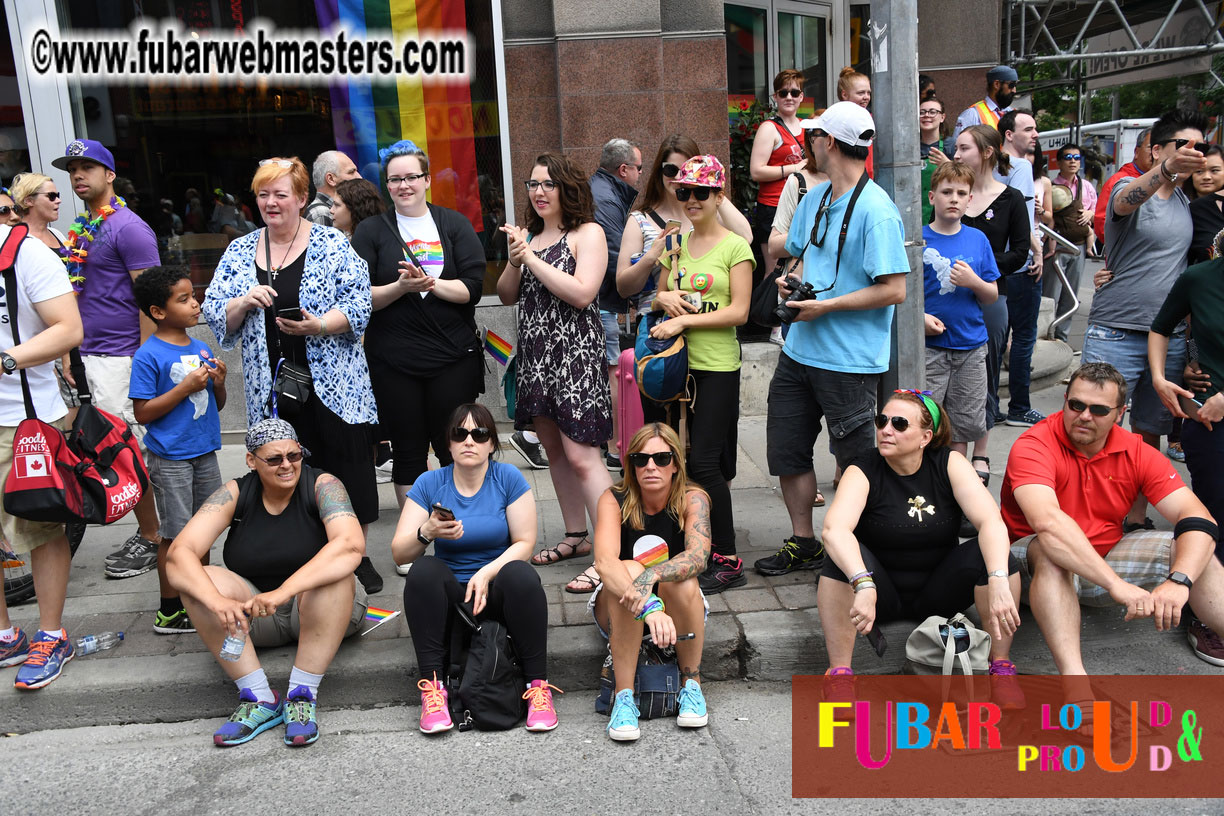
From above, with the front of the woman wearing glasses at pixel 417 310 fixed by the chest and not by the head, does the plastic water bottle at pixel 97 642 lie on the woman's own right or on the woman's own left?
on the woman's own right

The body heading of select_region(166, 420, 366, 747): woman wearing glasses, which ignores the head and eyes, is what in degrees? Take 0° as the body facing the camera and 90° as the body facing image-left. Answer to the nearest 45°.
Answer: approximately 0°

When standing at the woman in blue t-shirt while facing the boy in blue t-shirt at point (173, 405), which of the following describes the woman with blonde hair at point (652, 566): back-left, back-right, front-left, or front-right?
back-right

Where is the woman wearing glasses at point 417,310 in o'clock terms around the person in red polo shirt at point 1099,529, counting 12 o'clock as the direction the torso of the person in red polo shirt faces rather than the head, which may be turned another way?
The woman wearing glasses is roughly at 3 o'clock from the person in red polo shirt.

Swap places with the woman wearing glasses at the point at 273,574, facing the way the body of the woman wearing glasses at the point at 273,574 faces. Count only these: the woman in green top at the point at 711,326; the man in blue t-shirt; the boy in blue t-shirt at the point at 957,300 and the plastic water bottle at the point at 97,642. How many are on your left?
3

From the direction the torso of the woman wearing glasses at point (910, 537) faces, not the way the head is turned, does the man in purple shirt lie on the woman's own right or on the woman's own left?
on the woman's own right

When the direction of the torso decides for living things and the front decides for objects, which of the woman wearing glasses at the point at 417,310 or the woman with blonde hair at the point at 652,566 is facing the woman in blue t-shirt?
the woman wearing glasses
